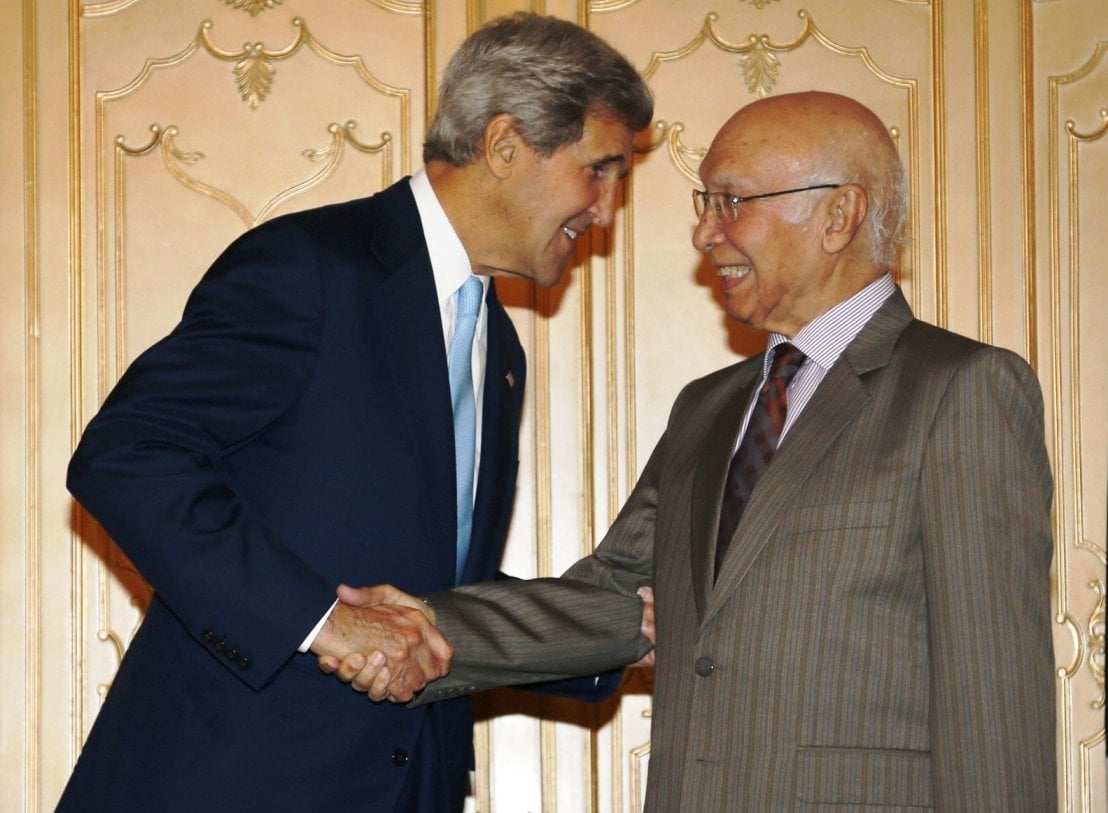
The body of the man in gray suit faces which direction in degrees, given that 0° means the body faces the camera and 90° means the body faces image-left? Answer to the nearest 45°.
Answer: approximately 45°

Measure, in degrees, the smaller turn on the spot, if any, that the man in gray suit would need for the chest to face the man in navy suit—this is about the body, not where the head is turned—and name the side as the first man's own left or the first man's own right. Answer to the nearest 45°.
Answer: approximately 45° to the first man's own right

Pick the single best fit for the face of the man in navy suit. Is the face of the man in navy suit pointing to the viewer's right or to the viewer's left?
to the viewer's right

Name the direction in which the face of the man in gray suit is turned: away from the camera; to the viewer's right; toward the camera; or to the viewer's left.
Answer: to the viewer's left
